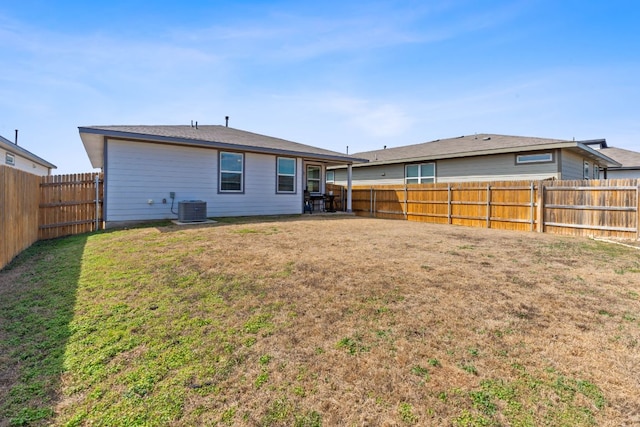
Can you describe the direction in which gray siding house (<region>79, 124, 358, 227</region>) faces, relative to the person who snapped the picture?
facing away from the viewer and to the left of the viewer

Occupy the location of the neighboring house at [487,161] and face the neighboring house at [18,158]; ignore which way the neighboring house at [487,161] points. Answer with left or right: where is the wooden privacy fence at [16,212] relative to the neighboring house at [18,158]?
left

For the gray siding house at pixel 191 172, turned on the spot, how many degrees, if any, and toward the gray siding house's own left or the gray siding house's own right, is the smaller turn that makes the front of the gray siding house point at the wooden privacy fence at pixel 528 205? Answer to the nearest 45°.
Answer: approximately 135° to the gray siding house's own right

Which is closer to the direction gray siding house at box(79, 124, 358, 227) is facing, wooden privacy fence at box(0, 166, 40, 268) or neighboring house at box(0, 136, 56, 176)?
the neighboring house

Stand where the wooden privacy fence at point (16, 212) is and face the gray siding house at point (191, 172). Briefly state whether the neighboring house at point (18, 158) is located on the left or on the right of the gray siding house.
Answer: left
